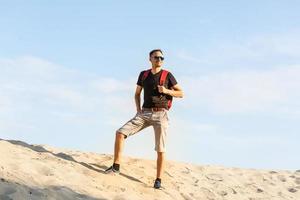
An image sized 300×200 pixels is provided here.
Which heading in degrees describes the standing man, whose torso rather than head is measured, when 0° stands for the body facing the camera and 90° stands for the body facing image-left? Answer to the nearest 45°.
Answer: approximately 0°
